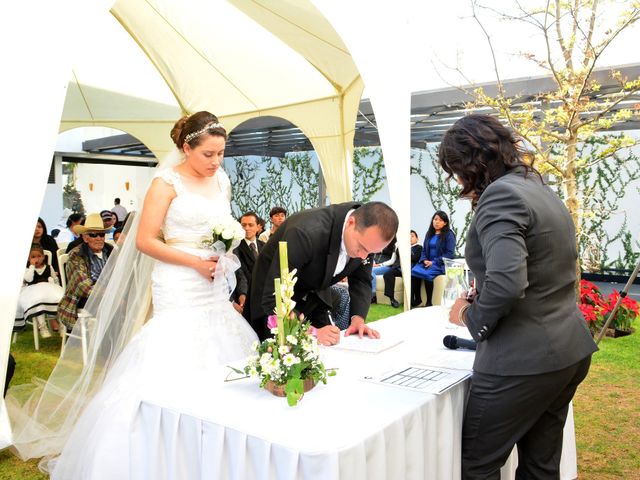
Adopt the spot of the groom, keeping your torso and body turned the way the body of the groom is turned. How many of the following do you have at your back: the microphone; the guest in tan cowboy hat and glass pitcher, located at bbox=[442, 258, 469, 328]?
1

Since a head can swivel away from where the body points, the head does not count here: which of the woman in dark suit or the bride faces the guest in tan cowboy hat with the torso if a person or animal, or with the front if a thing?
the woman in dark suit

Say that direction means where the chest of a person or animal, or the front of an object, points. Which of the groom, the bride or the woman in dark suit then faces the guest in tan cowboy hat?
the woman in dark suit

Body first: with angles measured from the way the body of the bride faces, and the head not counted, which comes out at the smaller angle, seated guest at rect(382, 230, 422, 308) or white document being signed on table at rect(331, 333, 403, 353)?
the white document being signed on table

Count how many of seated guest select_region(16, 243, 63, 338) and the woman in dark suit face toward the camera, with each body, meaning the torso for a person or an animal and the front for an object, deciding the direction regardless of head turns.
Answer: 1

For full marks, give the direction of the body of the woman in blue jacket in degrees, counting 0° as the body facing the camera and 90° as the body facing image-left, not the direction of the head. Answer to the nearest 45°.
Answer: approximately 45°

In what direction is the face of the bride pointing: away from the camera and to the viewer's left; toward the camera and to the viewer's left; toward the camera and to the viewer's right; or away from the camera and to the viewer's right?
toward the camera and to the viewer's right

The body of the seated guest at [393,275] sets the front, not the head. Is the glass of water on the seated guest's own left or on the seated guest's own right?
on the seated guest's own left

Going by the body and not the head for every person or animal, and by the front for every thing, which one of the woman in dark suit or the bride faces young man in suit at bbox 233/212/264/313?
the woman in dark suit

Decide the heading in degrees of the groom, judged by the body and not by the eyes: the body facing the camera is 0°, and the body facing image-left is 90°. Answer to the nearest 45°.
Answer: approximately 315°

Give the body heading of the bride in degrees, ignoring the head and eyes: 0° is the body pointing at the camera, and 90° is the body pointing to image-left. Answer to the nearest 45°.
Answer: approximately 315°

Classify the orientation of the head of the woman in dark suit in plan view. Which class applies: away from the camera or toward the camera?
away from the camera

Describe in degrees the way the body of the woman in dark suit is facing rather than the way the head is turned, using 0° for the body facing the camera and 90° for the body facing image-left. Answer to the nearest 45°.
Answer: approximately 135°

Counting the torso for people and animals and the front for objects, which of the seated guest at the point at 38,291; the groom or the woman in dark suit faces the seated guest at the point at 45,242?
the woman in dark suit

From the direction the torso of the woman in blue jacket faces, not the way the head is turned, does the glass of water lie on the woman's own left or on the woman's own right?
on the woman's own left
